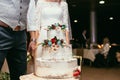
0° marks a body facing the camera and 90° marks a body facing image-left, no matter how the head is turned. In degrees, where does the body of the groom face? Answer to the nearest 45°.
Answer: approximately 315°

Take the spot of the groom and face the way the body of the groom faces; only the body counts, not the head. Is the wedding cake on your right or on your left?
on your left

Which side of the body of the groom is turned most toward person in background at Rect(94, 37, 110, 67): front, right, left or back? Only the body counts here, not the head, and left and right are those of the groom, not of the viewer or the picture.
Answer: left
